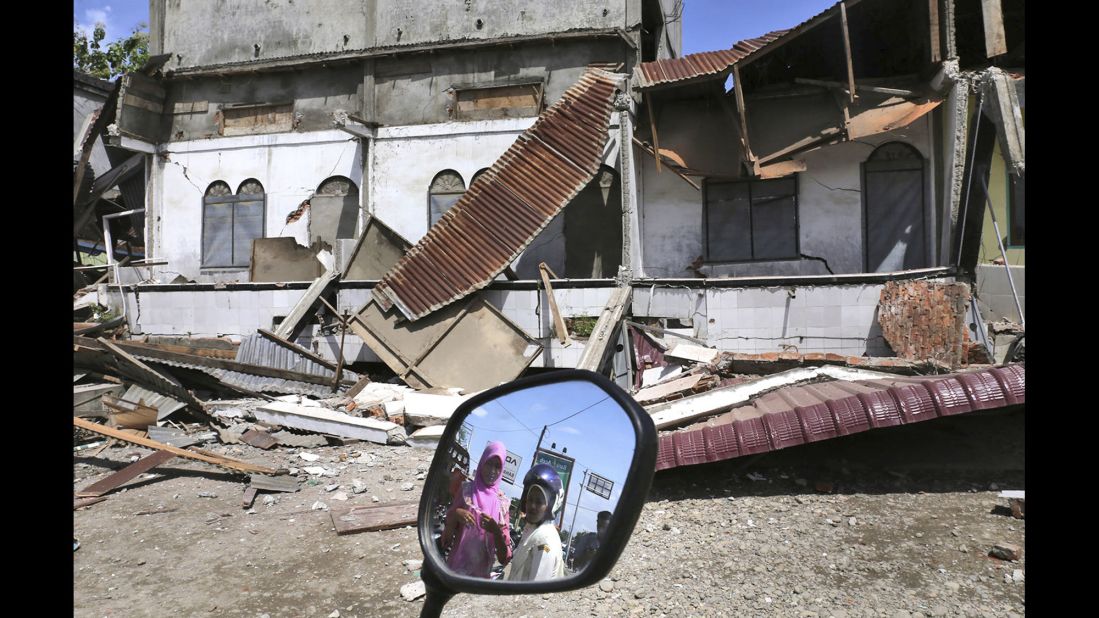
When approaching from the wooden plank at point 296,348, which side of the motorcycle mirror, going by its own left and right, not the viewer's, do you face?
back

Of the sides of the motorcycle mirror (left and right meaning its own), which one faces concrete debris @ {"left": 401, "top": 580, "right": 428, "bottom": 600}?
back

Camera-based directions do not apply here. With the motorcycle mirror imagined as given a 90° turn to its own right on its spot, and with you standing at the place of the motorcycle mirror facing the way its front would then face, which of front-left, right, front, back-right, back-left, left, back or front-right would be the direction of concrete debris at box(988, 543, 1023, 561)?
back-right

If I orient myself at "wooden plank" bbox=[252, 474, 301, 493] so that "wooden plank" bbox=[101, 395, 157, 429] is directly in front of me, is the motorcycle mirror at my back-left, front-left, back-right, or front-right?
back-left

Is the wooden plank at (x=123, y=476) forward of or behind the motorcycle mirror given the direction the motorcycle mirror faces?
behind

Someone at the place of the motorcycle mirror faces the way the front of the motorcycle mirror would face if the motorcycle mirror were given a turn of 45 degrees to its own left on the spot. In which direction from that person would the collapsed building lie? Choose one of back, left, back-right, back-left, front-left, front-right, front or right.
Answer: back-left

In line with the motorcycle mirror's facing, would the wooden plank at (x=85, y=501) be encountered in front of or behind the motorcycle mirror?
behind

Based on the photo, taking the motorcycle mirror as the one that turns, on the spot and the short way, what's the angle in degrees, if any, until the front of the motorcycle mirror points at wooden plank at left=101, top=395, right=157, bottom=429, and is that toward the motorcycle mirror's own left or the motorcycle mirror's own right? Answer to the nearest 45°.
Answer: approximately 135° to the motorcycle mirror's own right

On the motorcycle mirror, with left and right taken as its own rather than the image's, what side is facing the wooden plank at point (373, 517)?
back

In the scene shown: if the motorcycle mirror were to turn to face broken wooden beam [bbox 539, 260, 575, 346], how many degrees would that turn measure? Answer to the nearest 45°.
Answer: approximately 180°

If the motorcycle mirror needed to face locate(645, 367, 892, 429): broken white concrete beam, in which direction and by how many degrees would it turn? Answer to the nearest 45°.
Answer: approximately 180°

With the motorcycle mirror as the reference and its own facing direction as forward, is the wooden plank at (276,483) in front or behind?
behind

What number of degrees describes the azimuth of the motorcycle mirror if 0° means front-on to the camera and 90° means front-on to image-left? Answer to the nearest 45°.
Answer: approximately 0°

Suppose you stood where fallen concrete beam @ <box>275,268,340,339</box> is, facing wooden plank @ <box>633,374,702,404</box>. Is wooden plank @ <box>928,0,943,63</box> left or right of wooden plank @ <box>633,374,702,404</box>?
left
